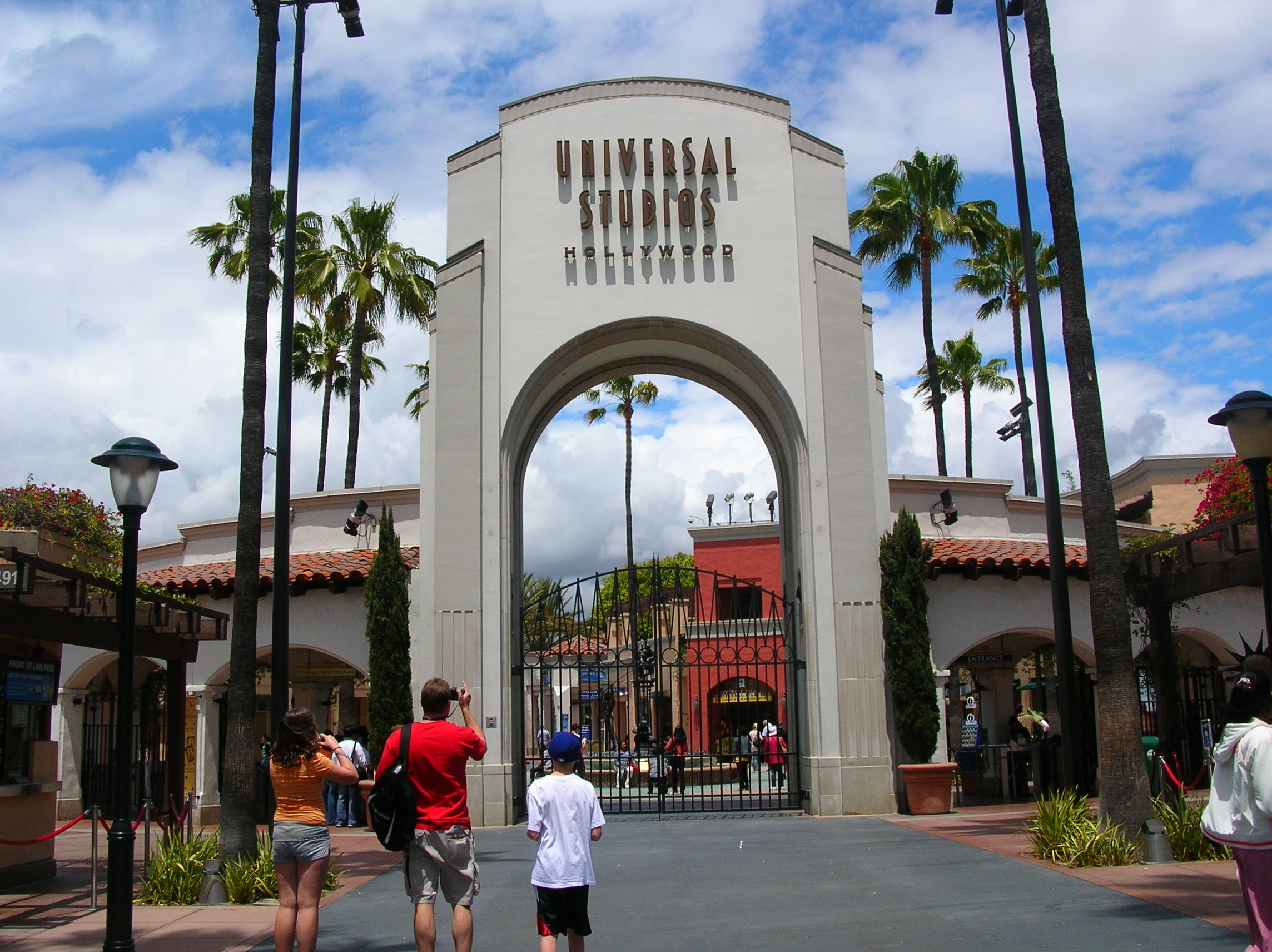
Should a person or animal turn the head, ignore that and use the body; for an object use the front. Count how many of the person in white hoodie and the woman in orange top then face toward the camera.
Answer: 0

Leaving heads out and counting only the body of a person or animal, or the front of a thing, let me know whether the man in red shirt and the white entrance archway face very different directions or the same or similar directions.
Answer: very different directions

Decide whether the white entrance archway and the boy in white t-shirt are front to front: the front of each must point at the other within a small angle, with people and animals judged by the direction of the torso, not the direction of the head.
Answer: yes

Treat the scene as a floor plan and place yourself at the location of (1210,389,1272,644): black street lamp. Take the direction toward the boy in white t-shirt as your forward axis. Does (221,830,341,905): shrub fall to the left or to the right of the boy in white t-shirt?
right

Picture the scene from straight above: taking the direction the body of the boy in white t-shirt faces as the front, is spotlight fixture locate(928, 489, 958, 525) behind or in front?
in front

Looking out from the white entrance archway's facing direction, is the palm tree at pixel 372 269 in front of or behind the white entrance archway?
behind

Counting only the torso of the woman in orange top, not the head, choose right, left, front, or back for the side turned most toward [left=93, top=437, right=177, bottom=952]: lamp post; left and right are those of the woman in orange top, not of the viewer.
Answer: left

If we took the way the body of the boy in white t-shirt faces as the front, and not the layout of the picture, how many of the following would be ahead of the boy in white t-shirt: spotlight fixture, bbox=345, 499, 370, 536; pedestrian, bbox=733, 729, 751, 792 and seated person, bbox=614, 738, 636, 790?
3

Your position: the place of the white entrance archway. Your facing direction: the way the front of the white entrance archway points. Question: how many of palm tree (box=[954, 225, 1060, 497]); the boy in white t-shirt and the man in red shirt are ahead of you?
2

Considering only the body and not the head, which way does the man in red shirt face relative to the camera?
away from the camera

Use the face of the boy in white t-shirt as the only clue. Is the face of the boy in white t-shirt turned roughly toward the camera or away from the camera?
away from the camera

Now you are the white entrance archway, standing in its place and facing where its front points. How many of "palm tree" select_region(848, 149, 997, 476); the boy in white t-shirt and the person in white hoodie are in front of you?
2

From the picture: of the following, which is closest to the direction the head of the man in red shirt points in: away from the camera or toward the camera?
away from the camera
